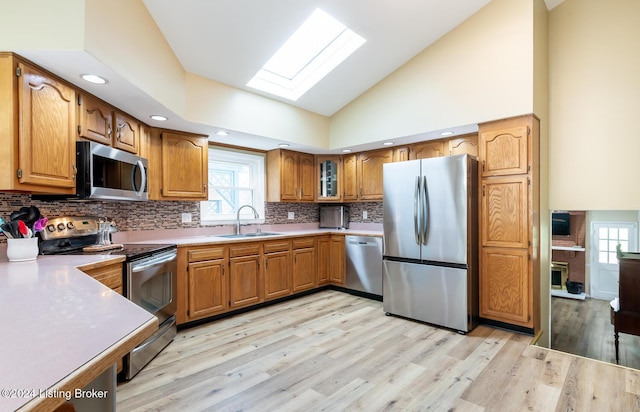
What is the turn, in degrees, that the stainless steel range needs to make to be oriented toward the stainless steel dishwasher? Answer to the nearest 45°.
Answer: approximately 45° to its left

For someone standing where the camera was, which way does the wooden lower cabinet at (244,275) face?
facing the viewer and to the right of the viewer

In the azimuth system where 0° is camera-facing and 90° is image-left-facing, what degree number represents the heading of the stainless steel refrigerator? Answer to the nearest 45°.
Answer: approximately 45°

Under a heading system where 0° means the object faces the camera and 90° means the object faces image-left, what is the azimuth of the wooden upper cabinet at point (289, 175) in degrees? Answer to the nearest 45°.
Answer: approximately 315°
